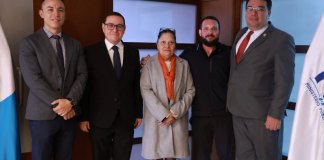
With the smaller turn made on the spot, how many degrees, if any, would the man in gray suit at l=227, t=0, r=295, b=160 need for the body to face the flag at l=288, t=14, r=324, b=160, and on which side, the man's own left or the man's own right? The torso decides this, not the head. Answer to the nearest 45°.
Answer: approximately 90° to the man's own left

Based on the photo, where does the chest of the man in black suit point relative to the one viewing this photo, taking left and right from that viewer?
facing the viewer

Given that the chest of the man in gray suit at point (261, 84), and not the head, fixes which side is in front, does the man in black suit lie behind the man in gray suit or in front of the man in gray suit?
in front

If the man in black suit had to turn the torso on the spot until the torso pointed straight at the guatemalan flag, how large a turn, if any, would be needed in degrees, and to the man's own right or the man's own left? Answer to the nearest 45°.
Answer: approximately 90° to the man's own right

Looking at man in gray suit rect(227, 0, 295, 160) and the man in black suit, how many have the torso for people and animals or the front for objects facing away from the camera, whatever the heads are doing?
0

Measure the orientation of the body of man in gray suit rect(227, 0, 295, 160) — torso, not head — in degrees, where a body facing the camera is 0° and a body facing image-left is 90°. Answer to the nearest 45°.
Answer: approximately 45°

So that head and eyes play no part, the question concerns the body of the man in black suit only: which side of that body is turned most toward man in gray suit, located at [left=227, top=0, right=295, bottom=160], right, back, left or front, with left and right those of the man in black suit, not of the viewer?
left

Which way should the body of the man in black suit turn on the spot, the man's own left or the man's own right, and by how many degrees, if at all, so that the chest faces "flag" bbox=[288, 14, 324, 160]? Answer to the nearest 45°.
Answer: approximately 45° to the man's own left

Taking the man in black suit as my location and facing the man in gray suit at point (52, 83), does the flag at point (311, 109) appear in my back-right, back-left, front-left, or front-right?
back-left
